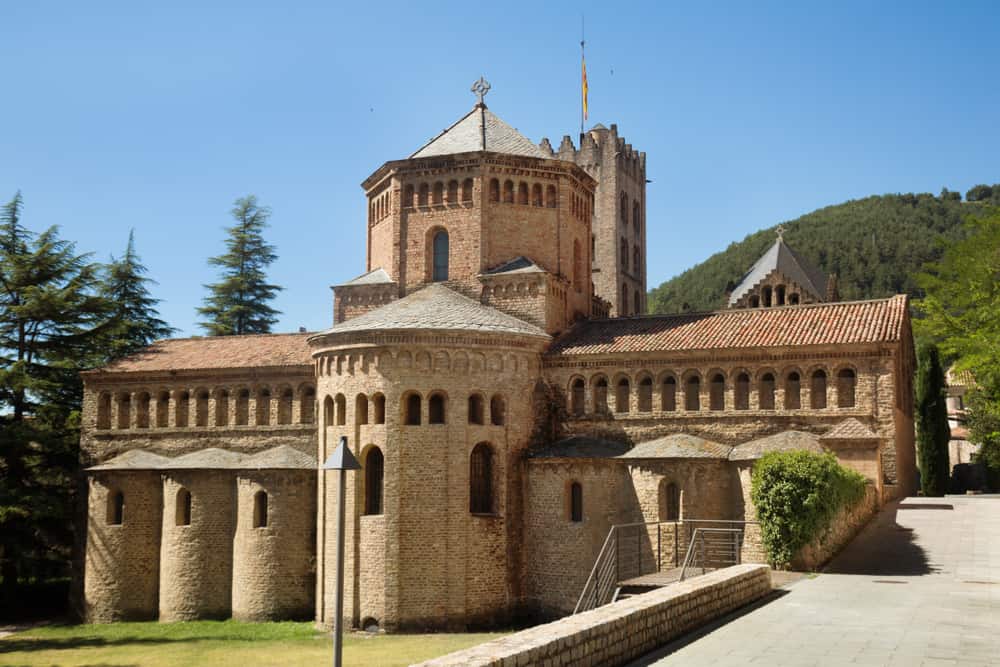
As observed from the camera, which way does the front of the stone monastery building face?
facing away from the viewer and to the right of the viewer

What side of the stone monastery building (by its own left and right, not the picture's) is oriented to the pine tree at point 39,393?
left

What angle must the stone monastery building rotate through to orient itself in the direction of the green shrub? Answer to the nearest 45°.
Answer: approximately 90° to its right

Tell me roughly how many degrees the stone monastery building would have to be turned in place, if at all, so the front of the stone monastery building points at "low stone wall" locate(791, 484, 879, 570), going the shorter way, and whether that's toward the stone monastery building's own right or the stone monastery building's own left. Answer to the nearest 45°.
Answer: approximately 90° to the stone monastery building's own right

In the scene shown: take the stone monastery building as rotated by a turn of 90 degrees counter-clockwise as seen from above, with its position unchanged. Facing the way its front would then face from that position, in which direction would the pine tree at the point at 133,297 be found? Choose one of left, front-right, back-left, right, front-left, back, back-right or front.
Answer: front
